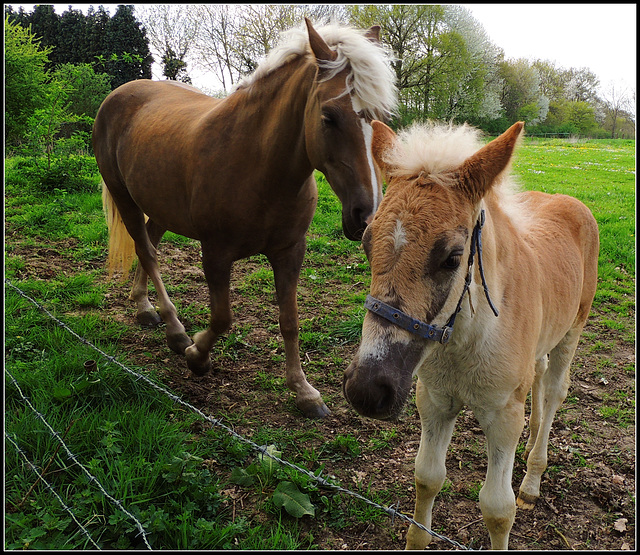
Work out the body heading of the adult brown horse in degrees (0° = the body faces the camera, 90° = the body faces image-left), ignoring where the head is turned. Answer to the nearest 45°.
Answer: approximately 315°

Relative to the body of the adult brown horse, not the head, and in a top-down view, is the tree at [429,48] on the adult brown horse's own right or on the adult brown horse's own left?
on the adult brown horse's own left

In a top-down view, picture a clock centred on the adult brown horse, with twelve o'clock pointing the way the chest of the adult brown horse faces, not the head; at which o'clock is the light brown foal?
The light brown foal is roughly at 1 o'clock from the adult brown horse.

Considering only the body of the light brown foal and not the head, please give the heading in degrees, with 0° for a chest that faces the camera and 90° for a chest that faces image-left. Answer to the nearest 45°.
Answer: approximately 45°

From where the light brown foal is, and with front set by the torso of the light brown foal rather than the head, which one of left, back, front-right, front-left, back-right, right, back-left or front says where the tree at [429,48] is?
back-right

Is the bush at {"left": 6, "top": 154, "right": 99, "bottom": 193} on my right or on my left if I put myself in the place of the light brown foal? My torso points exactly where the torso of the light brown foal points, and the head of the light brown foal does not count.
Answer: on my right

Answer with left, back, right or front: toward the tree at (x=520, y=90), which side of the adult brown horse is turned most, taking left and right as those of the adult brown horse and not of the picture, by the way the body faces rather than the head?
left

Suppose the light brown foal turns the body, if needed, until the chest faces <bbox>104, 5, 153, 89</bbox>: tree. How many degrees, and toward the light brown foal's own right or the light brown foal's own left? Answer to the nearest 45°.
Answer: approximately 90° to the light brown foal's own right

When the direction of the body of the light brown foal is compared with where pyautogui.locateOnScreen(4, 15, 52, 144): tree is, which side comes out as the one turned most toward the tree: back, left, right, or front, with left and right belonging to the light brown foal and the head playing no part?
right
